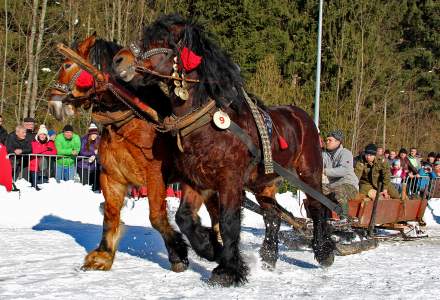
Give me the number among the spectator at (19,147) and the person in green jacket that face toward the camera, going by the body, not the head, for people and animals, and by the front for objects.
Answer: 2

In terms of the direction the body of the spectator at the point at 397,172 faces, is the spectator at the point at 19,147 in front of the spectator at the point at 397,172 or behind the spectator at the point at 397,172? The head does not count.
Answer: in front

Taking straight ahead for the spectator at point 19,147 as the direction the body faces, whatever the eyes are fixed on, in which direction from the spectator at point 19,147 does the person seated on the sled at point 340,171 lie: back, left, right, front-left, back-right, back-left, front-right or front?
front-left

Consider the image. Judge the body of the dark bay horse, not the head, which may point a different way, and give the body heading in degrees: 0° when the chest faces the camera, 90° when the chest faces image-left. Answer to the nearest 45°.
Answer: approximately 45°

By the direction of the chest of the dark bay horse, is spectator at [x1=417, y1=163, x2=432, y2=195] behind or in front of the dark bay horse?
behind

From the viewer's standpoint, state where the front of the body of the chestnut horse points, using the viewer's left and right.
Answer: facing the viewer and to the left of the viewer

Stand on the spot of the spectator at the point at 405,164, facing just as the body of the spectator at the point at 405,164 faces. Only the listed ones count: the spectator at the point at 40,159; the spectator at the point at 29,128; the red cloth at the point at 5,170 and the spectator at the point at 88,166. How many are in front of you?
4

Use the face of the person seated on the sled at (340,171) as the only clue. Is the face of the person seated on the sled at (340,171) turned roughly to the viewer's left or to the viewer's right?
to the viewer's left

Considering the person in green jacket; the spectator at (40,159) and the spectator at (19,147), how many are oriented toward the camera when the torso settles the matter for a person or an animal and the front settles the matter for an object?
3

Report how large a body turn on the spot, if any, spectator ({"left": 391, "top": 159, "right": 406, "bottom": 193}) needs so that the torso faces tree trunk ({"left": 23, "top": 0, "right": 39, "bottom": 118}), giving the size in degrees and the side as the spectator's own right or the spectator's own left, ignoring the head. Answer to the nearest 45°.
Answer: approximately 45° to the spectator's own right

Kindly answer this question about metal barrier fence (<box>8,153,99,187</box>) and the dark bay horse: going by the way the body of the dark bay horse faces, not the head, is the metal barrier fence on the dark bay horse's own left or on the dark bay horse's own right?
on the dark bay horse's own right
